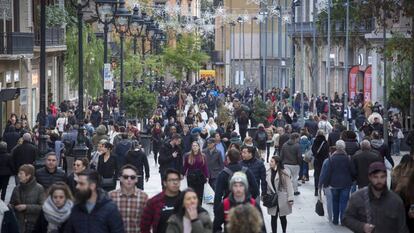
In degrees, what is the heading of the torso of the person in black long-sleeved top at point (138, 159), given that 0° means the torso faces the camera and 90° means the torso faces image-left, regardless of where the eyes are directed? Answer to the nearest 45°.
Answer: approximately 180°

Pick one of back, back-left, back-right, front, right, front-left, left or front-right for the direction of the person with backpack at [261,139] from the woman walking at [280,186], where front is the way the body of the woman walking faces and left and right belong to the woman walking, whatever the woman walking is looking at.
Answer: back-right

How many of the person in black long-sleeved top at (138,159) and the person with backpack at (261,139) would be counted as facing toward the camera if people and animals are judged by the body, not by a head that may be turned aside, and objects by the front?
0

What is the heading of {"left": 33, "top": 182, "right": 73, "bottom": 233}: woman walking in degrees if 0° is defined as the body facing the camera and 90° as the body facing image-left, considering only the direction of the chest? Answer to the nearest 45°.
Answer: approximately 0°

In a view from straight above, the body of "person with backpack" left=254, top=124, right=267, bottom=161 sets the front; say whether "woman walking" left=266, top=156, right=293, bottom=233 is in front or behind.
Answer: behind

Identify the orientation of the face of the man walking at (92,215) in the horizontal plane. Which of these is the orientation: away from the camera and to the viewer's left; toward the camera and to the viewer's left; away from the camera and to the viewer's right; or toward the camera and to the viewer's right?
toward the camera and to the viewer's left

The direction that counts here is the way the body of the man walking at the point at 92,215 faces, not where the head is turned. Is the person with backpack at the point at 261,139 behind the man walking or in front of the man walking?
behind

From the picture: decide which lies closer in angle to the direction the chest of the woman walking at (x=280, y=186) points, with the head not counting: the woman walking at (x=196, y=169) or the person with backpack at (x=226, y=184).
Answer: the person with backpack

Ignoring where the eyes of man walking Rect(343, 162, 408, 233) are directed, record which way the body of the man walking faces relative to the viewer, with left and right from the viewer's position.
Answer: facing the viewer
